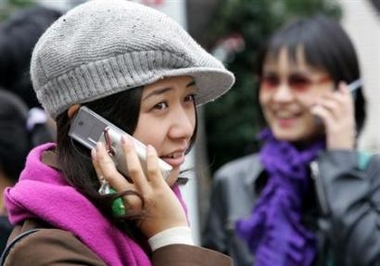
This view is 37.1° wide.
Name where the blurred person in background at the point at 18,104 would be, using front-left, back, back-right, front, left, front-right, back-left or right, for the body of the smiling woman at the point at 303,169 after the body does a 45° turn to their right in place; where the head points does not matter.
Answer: front

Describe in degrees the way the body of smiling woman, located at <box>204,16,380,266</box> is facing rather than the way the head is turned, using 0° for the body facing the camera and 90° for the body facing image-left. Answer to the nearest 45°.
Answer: approximately 45°

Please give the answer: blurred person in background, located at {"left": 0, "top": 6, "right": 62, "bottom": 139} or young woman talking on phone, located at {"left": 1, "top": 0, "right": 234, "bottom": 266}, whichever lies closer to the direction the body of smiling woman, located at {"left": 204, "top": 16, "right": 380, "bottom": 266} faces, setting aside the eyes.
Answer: the young woman talking on phone

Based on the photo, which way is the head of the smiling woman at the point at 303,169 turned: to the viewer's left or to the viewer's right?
to the viewer's left

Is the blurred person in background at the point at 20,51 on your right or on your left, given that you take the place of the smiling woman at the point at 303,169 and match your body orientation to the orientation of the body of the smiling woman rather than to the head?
on your right
